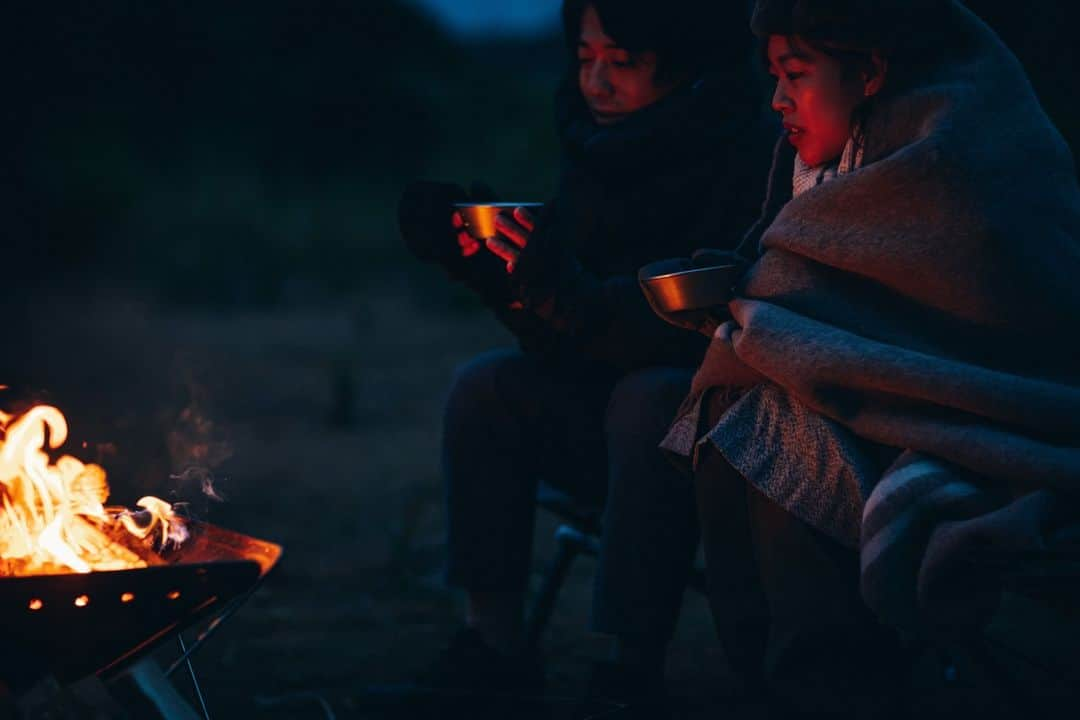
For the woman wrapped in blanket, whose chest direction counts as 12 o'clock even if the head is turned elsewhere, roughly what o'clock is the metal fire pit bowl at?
The metal fire pit bowl is roughly at 11 o'clock from the woman wrapped in blanket.

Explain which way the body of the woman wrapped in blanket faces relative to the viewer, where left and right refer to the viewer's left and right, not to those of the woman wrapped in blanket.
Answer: facing to the left of the viewer
